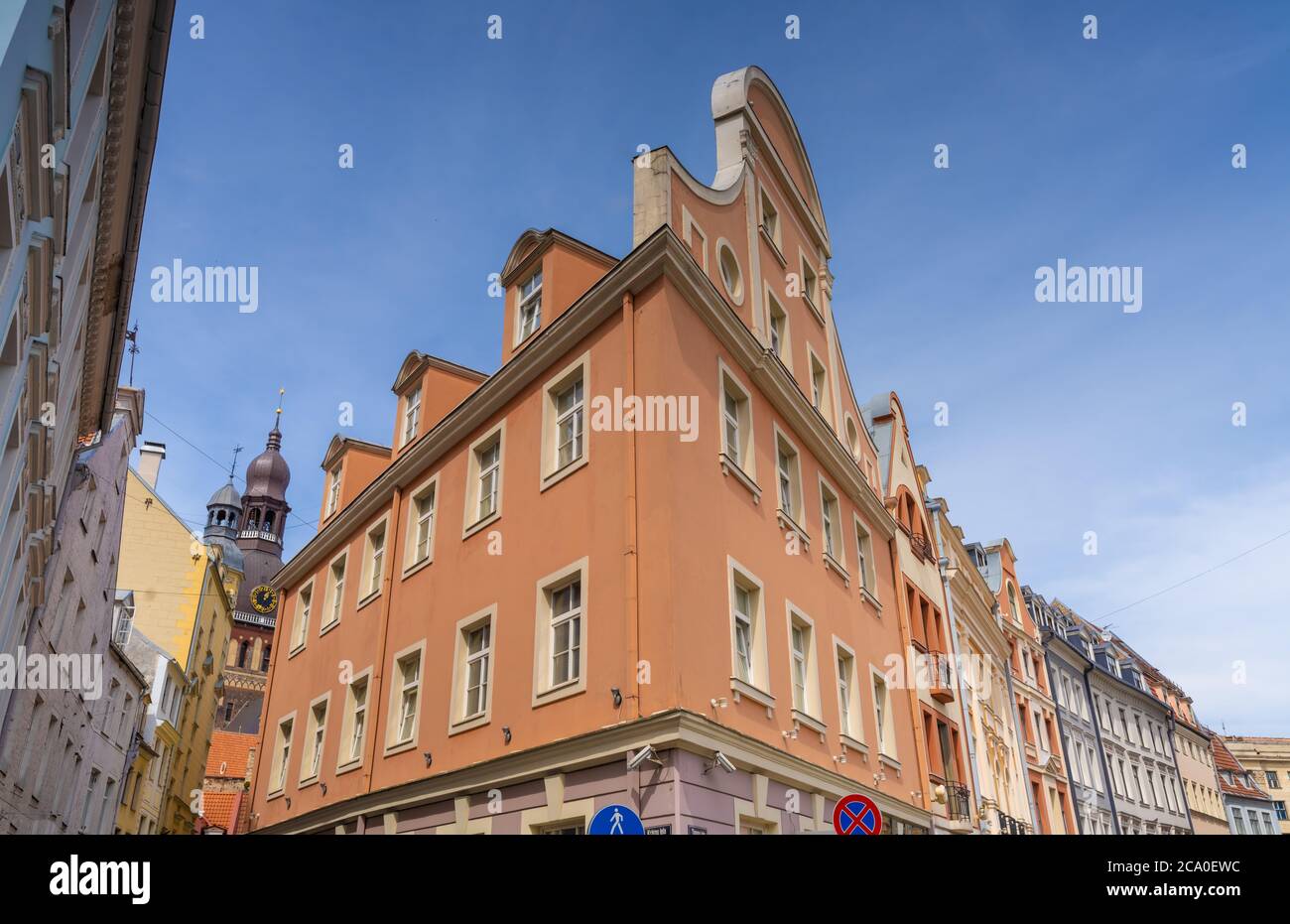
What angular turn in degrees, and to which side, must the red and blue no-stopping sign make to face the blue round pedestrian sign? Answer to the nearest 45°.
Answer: approximately 90° to its right

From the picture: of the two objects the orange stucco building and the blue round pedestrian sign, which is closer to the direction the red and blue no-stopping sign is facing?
the blue round pedestrian sign

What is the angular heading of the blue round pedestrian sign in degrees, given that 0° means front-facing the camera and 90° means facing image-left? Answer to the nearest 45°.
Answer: approximately 0°

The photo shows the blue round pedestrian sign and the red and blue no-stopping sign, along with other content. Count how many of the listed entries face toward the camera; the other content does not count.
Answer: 2
